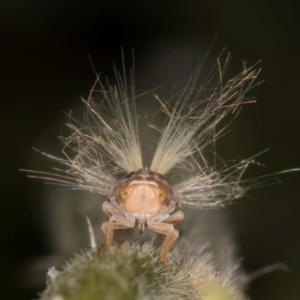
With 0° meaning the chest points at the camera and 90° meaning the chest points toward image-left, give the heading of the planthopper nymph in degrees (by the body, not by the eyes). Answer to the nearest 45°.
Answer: approximately 0°
